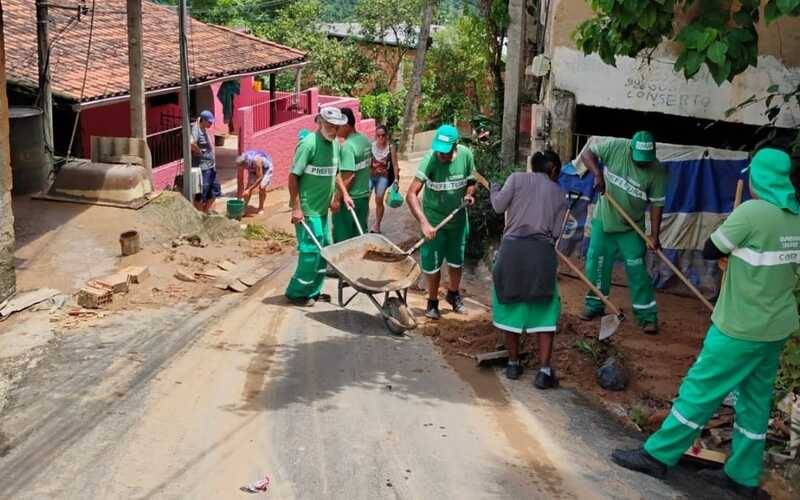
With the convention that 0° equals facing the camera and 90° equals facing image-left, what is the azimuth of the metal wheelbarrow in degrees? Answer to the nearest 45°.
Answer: approximately 315°

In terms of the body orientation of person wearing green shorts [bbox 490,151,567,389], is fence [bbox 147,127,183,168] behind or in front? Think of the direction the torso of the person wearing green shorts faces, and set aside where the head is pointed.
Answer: in front

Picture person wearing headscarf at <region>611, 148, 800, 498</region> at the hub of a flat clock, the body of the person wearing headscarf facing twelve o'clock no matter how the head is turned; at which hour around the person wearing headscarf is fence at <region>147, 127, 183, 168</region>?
The fence is roughly at 12 o'clock from the person wearing headscarf.

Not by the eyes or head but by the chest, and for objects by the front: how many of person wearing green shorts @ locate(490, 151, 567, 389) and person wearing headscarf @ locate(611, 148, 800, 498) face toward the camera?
0

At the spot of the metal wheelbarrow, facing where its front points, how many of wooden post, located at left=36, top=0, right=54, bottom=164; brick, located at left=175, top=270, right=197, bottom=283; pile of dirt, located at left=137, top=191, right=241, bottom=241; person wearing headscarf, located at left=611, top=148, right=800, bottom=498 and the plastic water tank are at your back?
4

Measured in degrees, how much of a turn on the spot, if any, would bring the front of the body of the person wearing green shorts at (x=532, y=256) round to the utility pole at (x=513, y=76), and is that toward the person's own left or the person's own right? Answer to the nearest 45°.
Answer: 0° — they already face it

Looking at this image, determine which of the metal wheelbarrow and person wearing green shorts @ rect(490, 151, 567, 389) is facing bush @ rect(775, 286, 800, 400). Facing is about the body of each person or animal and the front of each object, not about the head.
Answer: the metal wheelbarrow

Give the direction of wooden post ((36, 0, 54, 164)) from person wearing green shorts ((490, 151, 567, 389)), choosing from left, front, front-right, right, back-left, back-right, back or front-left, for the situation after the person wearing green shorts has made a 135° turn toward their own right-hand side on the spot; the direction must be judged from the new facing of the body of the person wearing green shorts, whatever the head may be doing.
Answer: back

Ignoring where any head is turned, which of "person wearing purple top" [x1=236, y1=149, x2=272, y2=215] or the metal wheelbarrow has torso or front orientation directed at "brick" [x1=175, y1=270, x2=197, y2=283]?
the person wearing purple top

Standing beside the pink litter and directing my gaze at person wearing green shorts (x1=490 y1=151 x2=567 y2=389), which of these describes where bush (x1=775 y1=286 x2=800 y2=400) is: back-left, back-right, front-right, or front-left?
front-right

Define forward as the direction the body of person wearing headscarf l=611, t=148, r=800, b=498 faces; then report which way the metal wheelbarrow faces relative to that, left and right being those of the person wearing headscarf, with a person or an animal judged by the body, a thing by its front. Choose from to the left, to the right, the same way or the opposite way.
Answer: the opposite way

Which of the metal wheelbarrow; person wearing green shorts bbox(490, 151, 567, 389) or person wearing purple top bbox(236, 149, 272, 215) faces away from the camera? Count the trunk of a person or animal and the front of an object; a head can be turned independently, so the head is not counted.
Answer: person wearing green shorts bbox(490, 151, 567, 389)

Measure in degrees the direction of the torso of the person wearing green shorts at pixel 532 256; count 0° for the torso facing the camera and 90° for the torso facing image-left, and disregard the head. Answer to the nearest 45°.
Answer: approximately 180°

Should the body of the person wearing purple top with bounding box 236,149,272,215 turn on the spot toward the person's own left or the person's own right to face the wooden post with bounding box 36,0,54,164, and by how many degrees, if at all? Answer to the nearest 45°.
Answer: approximately 45° to the person's own right

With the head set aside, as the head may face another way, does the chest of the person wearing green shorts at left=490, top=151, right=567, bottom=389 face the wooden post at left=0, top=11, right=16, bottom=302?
no

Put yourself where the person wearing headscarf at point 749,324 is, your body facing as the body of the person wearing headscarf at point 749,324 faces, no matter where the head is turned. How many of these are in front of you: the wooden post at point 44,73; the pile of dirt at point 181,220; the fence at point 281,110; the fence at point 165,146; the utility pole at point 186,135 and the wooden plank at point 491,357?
6

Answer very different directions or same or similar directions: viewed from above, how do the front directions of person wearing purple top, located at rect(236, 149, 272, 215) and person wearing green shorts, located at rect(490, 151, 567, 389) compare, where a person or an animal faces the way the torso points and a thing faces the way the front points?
very different directions

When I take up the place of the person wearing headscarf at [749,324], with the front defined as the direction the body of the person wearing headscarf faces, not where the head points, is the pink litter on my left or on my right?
on my left

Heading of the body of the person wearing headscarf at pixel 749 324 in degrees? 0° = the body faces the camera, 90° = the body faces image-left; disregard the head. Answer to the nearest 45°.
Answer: approximately 135°
